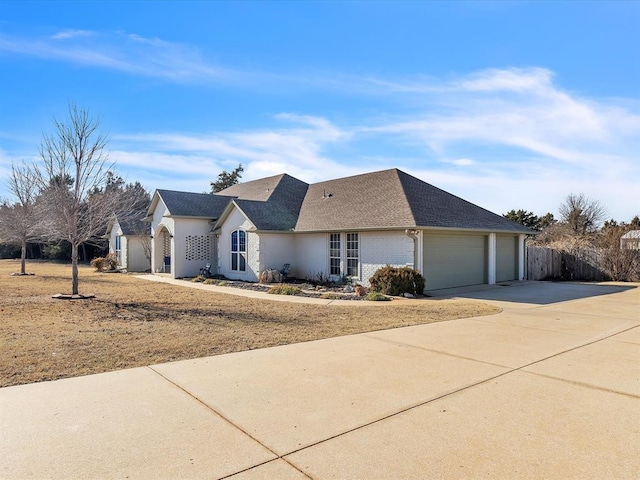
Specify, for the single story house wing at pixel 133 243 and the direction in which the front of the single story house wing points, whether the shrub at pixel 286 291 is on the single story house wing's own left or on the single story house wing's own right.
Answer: on the single story house wing's own left

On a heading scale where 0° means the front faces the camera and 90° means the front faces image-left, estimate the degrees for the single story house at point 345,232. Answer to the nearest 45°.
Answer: approximately 45°

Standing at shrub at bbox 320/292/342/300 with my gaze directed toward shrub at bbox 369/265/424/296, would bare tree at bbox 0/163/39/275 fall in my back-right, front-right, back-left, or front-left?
back-left

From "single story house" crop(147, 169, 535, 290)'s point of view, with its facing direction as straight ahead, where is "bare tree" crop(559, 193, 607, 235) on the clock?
The bare tree is roughly at 6 o'clock from the single story house.

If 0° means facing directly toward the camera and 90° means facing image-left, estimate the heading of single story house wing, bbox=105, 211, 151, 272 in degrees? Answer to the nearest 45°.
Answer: approximately 45°

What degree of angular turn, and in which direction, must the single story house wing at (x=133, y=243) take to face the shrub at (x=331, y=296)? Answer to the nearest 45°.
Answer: approximately 45° to its left

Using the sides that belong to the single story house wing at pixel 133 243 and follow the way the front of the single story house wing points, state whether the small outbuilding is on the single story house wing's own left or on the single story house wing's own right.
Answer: on the single story house wing's own left

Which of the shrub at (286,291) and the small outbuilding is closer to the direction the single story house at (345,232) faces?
the shrub

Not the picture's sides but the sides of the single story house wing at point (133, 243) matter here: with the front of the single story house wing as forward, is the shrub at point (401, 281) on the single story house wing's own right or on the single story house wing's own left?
on the single story house wing's own left
